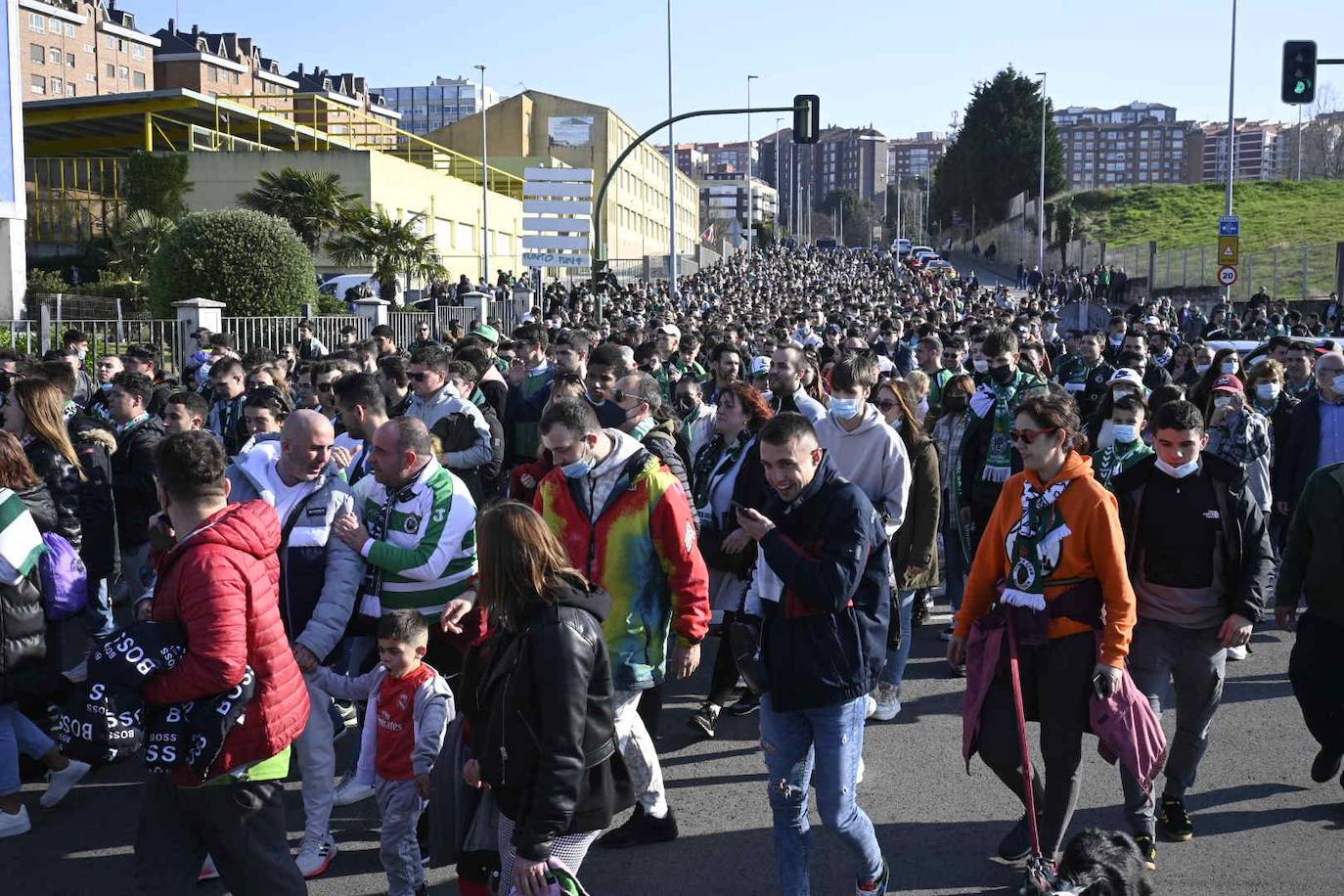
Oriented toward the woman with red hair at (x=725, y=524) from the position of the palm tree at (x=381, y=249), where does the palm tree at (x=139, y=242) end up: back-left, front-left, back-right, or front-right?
back-right

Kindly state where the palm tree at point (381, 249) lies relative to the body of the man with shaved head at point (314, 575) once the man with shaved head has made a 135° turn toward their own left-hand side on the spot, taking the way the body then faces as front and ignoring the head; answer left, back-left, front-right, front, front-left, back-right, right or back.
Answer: front-left

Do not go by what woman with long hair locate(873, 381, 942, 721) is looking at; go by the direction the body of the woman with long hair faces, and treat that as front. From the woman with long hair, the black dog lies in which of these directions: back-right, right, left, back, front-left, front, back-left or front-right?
front-left

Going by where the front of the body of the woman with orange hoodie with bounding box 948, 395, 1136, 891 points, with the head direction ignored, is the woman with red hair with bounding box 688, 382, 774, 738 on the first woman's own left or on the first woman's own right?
on the first woman's own right

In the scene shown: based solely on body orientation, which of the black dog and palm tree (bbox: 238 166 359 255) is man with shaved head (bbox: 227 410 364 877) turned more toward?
the black dog

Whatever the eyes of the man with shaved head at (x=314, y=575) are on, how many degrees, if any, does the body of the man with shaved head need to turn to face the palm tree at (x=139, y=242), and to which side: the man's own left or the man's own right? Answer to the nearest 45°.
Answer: approximately 180°

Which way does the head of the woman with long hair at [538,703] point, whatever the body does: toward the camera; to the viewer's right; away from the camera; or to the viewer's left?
away from the camera

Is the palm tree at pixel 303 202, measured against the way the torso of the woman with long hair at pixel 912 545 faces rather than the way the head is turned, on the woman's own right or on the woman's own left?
on the woman's own right

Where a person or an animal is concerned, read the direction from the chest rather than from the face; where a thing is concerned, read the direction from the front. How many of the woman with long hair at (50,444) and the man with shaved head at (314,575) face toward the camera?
1
